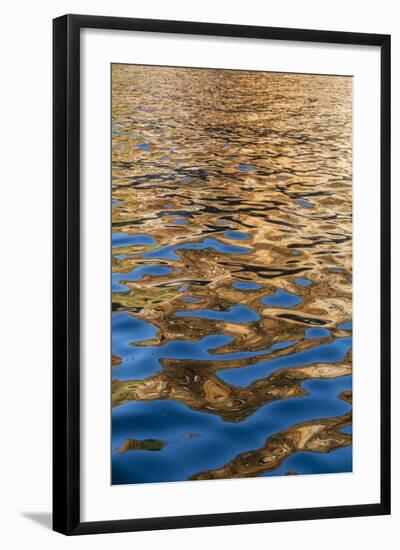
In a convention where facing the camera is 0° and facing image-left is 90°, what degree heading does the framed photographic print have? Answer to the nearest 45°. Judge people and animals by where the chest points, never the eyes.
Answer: approximately 315°
